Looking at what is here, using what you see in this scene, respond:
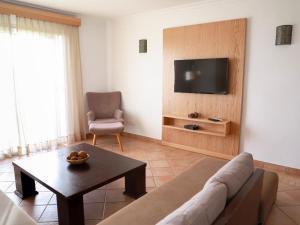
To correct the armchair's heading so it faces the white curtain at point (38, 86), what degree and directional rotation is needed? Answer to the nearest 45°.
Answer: approximately 45° to its right

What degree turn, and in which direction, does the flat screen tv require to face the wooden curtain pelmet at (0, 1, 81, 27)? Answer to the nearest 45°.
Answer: approximately 45° to its right

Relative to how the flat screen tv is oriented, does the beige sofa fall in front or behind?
in front

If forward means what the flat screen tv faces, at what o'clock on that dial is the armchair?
The armchair is roughly at 2 o'clock from the flat screen tv.

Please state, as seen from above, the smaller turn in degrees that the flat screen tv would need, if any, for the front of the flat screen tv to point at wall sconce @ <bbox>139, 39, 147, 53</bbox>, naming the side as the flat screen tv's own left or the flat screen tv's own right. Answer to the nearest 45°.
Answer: approximately 90° to the flat screen tv's own right

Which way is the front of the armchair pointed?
toward the camera

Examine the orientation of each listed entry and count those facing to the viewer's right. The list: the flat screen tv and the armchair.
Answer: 0

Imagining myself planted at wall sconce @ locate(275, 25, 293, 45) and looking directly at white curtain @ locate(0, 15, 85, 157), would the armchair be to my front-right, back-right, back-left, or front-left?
front-right

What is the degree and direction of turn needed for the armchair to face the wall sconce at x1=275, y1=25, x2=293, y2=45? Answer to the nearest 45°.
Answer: approximately 45° to its left

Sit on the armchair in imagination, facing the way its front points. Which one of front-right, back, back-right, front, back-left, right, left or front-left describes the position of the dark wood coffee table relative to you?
front

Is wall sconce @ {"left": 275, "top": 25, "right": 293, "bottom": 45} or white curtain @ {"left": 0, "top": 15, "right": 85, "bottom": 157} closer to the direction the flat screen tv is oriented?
the white curtain

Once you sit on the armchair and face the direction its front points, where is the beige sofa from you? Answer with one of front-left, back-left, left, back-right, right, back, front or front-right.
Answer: front

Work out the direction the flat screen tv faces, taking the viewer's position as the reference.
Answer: facing the viewer and to the left of the viewer

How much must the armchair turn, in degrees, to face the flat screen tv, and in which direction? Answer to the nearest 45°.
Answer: approximately 45° to its left
